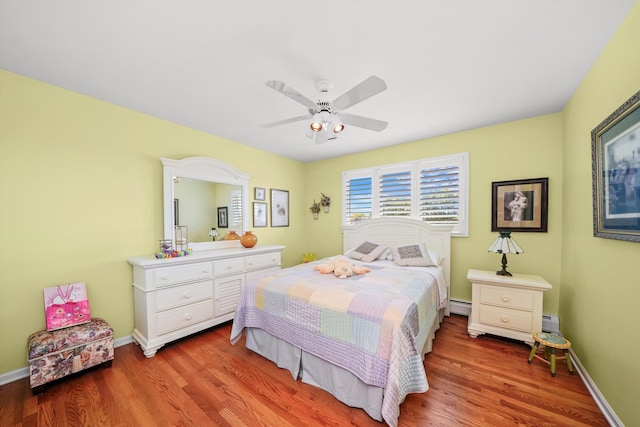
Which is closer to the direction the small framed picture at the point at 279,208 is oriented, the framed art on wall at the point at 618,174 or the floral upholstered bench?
the framed art on wall

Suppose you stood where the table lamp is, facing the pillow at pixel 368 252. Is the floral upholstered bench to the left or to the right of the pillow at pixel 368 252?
left

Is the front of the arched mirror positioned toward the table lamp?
yes

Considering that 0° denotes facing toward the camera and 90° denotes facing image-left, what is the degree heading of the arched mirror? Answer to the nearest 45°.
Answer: approximately 315°

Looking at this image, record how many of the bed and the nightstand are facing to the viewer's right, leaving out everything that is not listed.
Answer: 0

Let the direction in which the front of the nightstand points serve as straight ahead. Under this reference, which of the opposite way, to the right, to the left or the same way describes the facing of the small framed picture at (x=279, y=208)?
to the left

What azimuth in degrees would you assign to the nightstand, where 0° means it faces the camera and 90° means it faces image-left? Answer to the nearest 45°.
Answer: approximately 0°

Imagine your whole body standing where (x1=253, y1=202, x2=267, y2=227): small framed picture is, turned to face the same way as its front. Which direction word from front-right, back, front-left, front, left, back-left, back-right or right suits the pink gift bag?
right

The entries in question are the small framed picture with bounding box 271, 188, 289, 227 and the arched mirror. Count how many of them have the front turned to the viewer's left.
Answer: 0

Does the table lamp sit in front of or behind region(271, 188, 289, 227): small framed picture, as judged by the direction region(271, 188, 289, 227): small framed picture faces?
in front

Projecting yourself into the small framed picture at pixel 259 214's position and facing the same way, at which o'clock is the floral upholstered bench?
The floral upholstered bench is roughly at 3 o'clock from the small framed picture.

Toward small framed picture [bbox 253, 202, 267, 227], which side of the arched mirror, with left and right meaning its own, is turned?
left
